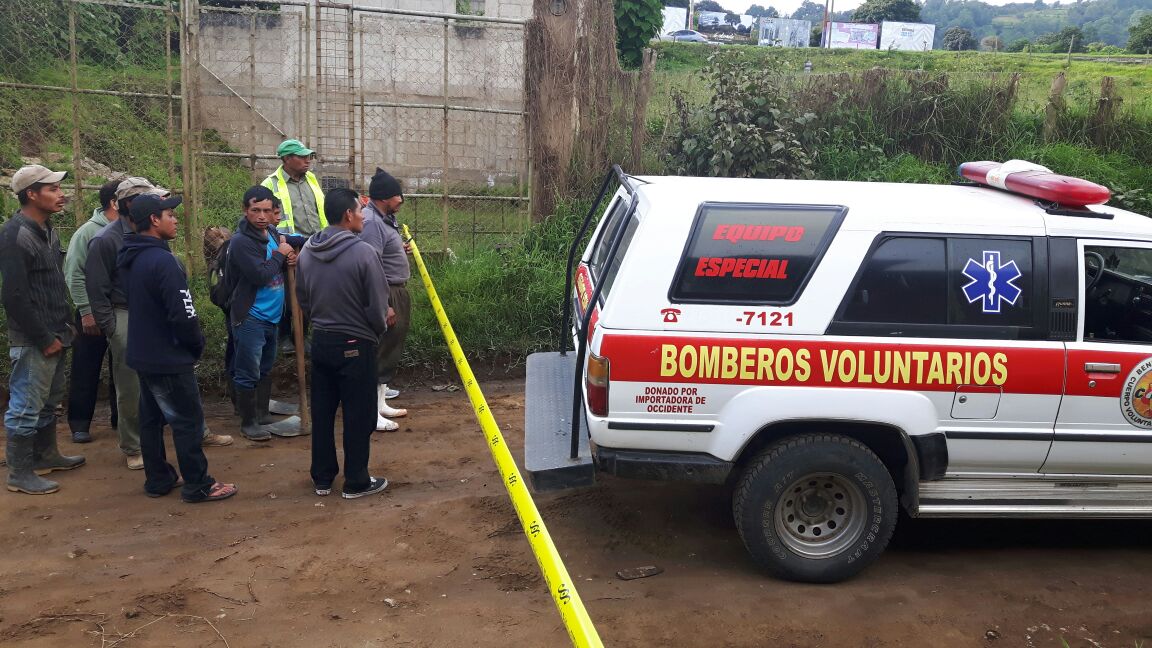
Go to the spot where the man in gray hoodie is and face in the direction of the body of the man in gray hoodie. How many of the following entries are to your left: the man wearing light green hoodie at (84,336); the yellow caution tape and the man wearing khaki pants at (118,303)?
2

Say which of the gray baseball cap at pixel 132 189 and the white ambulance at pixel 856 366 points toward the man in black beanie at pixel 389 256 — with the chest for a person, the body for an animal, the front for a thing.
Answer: the gray baseball cap

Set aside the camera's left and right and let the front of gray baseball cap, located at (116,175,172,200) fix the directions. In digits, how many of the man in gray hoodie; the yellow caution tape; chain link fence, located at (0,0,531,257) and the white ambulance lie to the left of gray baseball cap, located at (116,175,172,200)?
1

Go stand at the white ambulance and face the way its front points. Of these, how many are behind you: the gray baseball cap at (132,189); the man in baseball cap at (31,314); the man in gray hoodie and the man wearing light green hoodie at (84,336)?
4

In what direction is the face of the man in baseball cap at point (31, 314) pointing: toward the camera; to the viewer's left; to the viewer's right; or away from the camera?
to the viewer's right

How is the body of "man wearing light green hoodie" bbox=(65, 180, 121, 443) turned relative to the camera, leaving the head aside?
to the viewer's right

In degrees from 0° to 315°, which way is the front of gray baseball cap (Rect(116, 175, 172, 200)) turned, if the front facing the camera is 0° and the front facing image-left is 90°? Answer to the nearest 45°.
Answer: approximately 270°

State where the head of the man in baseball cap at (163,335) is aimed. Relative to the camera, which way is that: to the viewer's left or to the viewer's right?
to the viewer's right

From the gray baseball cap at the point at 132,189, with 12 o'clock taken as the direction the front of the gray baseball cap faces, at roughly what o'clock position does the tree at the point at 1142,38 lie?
The tree is roughly at 11 o'clock from the gray baseball cap.

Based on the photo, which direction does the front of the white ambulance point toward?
to the viewer's right

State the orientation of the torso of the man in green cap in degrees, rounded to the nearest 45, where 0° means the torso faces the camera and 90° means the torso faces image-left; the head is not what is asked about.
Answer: approximately 315°

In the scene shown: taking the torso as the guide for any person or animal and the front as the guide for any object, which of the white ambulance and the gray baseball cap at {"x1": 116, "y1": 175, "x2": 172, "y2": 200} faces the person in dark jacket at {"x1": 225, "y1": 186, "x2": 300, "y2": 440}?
the gray baseball cap
